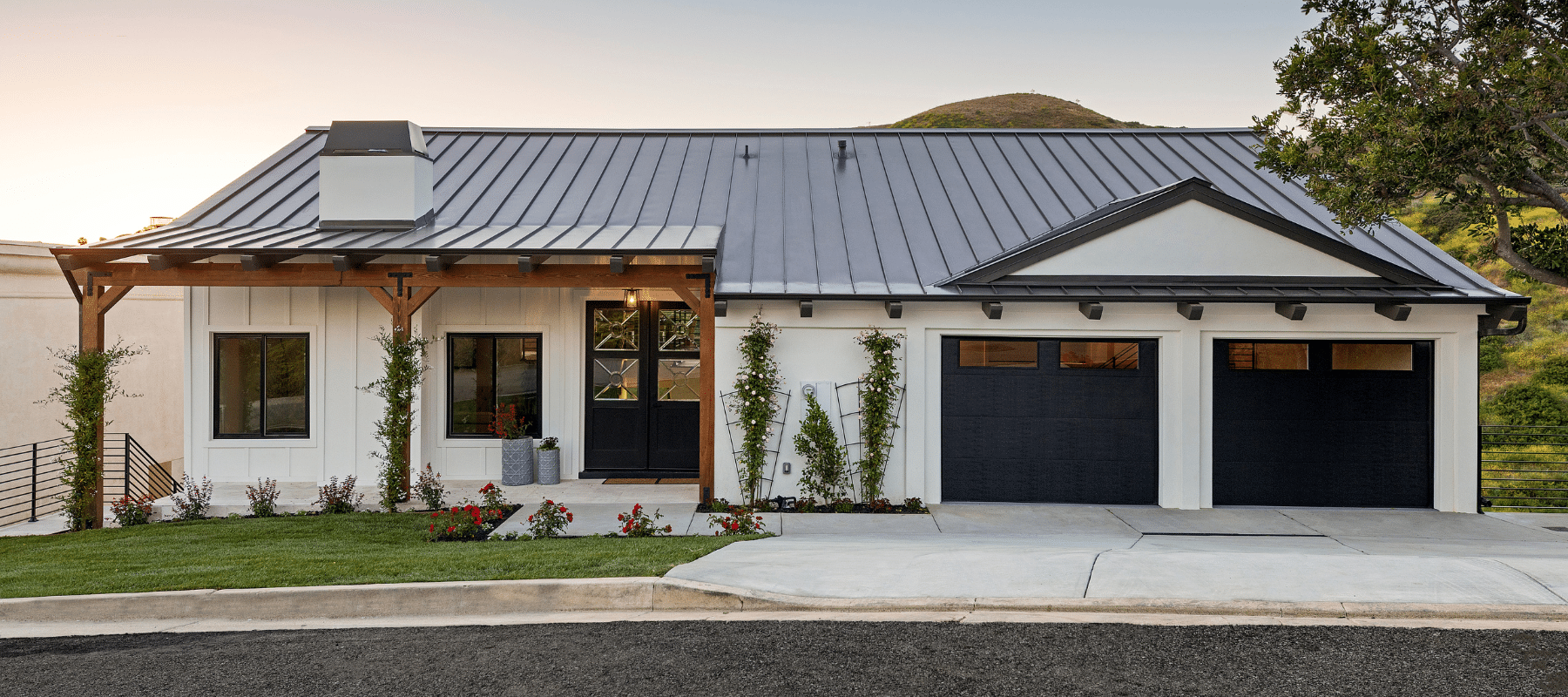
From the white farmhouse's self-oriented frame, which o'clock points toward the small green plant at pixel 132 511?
The small green plant is roughly at 3 o'clock from the white farmhouse.

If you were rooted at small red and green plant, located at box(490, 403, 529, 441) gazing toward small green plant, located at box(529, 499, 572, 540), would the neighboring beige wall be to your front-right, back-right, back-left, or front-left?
back-right

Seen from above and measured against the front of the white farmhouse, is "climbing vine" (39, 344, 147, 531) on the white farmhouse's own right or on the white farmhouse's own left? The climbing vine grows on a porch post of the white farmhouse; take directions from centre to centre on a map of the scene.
on the white farmhouse's own right

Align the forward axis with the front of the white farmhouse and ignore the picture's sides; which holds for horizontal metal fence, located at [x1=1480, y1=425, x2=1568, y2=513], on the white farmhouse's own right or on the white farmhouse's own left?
on the white farmhouse's own left

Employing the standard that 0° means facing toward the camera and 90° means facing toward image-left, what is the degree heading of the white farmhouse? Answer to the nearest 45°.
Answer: approximately 0°

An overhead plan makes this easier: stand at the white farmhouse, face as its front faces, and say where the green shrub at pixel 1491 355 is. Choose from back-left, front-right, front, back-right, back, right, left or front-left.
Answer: back-left

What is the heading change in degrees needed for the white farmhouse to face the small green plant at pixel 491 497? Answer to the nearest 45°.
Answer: approximately 90° to its right

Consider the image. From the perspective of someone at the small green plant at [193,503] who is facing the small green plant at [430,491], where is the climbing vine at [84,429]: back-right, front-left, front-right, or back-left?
back-right

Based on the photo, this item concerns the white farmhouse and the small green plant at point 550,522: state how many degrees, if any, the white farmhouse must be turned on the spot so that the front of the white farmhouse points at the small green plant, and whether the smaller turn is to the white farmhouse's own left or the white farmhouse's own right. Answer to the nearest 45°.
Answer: approximately 45° to the white farmhouse's own right

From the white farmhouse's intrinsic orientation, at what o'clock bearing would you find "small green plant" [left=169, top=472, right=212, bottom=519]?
The small green plant is roughly at 3 o'clock from the white farmhouse.

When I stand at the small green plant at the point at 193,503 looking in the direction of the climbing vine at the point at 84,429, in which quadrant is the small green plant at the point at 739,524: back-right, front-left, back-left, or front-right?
back-left

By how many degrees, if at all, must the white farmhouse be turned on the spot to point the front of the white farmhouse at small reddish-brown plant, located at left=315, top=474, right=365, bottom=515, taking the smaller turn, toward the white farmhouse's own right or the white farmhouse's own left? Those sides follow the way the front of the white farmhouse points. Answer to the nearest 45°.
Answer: approximately 90° to the white farmhouse's own right

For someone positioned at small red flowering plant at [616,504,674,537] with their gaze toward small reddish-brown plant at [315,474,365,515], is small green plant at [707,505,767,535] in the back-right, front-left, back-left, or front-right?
back-right

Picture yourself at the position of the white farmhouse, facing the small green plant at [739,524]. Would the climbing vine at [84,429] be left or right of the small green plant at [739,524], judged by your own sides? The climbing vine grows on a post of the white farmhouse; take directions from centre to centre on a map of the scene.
right
